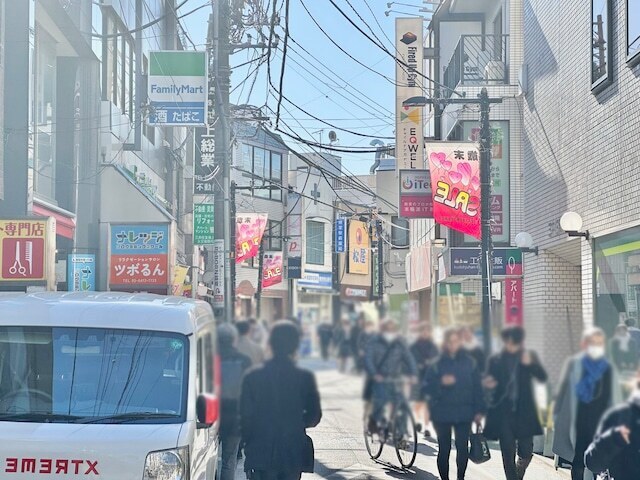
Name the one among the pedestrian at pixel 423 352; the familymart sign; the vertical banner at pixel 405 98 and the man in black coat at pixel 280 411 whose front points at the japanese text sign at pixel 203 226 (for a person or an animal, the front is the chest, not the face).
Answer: the man in black coat

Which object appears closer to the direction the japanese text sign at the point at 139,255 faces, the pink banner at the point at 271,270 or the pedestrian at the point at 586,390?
the pedestrian

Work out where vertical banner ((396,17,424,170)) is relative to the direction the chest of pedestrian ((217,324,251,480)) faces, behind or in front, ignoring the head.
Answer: in front

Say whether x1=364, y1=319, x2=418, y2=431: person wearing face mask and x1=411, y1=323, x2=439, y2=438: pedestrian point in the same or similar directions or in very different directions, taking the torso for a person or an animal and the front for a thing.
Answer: same or similar directions

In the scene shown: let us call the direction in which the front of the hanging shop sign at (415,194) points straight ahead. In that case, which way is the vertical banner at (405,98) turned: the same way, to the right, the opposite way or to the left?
the same way

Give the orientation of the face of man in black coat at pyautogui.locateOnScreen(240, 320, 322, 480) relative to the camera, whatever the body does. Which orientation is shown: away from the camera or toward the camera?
away from the camera

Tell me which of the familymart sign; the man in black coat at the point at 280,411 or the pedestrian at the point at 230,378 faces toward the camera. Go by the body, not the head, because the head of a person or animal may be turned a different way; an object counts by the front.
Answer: the familymart sign

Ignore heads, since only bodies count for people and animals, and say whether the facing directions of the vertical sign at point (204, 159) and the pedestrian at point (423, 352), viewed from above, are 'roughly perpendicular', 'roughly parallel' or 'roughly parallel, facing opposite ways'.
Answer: roughly parallel

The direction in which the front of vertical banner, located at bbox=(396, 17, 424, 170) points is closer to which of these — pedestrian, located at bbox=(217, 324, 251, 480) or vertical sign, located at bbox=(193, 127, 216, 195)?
the pedestrian

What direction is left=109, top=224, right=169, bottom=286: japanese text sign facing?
toward the camera

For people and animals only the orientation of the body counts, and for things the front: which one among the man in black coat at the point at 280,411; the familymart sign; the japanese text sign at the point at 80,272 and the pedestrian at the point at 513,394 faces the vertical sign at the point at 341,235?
the man in black coat

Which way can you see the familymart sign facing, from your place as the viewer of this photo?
facing the viewer

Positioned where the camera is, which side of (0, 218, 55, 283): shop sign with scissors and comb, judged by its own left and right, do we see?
front

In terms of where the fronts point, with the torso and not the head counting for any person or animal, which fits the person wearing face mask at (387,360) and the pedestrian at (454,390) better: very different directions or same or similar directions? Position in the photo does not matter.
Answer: same or similar directions
